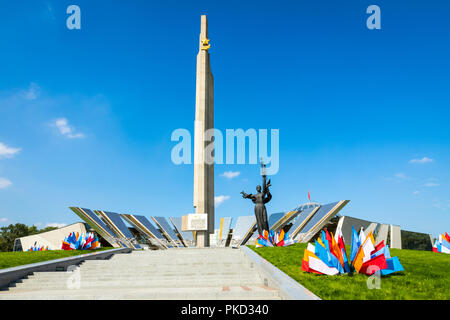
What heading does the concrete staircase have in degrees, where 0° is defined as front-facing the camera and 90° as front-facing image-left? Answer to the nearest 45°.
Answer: approximately 0°

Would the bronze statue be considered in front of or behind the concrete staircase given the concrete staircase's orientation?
behind

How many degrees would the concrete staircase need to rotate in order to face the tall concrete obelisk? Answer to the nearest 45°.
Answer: approximately 180°

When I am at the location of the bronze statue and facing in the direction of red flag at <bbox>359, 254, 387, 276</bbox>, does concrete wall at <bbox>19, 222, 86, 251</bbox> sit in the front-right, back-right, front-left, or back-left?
back-right
